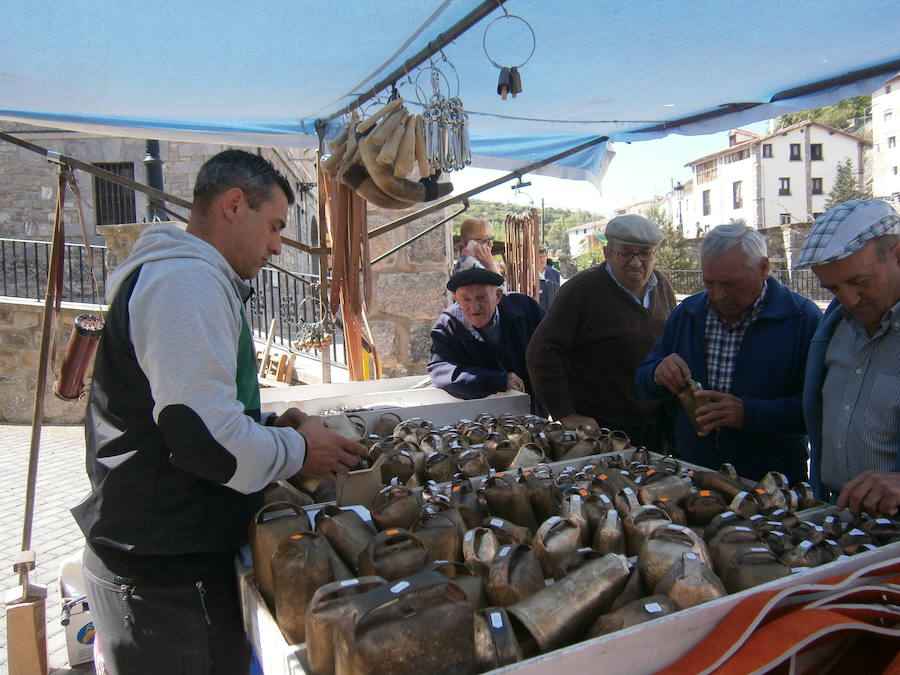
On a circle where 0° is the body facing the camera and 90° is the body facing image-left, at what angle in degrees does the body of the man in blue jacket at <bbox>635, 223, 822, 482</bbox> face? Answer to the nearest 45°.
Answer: approximately 45°

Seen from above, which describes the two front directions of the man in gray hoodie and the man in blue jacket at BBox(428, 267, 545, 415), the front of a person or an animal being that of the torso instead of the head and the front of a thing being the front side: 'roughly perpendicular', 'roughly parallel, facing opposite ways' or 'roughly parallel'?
roughly perpendicular

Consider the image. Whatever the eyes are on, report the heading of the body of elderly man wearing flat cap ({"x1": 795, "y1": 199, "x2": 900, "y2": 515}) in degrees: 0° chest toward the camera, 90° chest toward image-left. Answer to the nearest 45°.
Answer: approximately 45°

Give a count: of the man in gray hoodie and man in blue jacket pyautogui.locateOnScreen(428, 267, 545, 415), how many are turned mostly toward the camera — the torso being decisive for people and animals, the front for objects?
1

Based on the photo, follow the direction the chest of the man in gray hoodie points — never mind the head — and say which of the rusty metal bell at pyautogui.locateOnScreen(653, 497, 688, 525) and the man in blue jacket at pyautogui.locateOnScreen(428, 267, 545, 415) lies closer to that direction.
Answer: the rusty metal bell

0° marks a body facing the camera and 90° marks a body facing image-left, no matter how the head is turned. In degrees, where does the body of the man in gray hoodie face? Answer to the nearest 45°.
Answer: approximately 270°

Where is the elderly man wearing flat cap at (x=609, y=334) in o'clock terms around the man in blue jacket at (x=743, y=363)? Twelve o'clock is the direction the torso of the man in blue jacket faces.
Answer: The elderly man wearing flat cap is roughly at 3 o'clock from the man in blue jacket.
